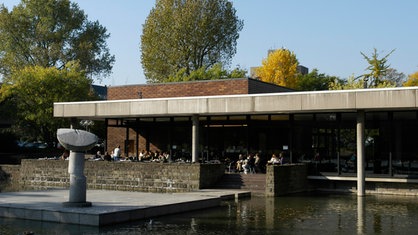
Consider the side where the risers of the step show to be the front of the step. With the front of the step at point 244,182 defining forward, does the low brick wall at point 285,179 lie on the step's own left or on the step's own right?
on the step's own left

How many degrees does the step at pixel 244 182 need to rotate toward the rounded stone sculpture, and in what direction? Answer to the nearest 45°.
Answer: approximately 45° to its right

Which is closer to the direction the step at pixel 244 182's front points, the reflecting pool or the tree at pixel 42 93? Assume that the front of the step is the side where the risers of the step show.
the reflecting pool

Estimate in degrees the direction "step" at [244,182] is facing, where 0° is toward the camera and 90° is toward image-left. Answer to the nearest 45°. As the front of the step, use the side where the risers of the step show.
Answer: approximately 0°

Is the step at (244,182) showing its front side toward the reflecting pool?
yes

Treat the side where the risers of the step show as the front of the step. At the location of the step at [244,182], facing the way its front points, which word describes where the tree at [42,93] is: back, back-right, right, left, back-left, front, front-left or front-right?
back-right

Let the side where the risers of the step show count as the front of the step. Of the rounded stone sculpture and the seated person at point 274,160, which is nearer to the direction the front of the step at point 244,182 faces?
the rounded stone sculpture

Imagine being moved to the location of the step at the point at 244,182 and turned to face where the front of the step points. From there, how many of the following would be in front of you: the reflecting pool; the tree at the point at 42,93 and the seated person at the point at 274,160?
1

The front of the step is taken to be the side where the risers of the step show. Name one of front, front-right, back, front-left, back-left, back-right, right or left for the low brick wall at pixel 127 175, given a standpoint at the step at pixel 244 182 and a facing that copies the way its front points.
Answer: right

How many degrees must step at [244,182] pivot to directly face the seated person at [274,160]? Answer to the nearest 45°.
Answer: approximately 135° to its left

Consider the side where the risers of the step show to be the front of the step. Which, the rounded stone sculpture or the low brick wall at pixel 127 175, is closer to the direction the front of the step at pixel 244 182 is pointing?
the rounded stone sculpture
